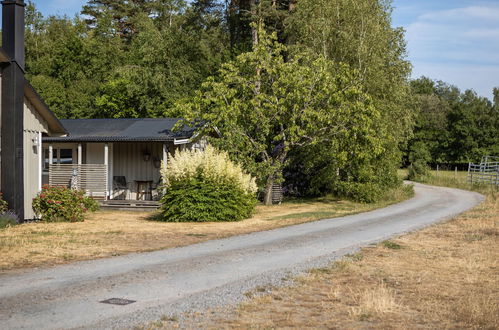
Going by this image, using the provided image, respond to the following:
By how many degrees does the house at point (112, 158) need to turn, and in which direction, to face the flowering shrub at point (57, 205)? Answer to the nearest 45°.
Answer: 0° — it already faces it

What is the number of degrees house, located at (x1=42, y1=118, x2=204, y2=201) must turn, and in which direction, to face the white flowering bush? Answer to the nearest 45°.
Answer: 0° — it already faces it

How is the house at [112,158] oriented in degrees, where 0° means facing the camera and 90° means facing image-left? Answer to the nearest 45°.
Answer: approximately 0°

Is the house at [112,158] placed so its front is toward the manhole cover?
yes
